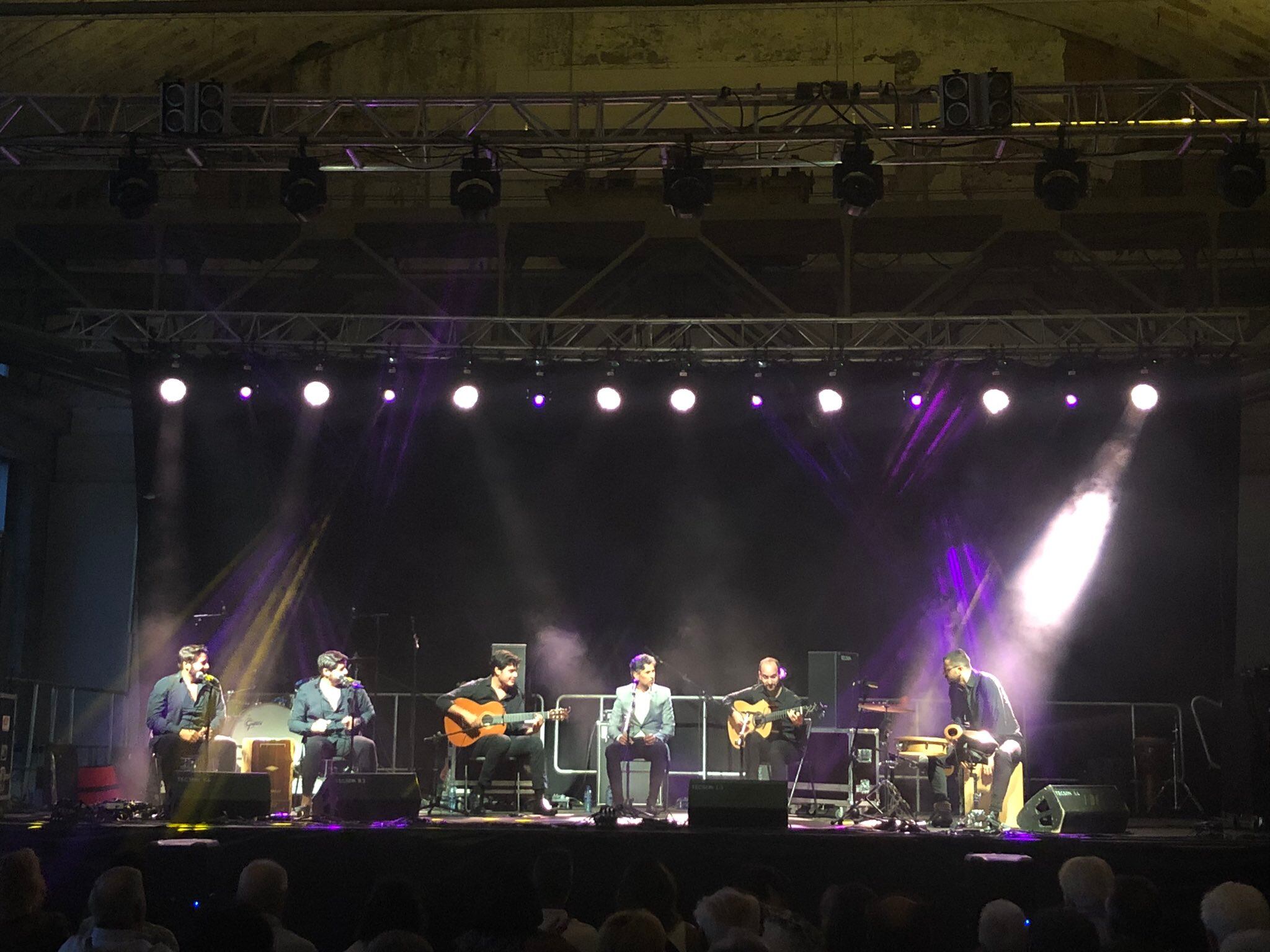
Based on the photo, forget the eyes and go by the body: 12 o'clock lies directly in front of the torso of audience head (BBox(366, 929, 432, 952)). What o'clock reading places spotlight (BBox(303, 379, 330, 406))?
The spotlight is roughly at 12 o'clock from the audience head.

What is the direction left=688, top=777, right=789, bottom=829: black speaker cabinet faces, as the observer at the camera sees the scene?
facing away from the viewer

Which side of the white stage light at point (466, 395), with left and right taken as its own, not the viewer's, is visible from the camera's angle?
front

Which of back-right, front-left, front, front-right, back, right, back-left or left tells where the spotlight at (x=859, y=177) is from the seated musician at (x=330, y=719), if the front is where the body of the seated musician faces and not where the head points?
front-left

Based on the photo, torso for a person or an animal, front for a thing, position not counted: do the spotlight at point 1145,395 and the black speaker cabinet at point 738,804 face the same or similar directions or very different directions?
very different directions

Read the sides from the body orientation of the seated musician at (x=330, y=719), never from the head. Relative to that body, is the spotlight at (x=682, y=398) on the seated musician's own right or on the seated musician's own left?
on the seated musician's own left

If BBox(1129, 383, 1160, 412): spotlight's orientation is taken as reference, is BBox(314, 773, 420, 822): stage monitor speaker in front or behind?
in front

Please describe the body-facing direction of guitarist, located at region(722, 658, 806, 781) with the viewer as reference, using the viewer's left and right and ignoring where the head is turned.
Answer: facing the viewer

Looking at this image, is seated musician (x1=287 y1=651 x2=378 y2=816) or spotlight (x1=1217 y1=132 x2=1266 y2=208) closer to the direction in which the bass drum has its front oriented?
the seated musician

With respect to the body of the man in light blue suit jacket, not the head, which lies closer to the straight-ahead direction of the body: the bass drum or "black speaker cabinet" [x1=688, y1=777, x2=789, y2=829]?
the black speaker cabinet

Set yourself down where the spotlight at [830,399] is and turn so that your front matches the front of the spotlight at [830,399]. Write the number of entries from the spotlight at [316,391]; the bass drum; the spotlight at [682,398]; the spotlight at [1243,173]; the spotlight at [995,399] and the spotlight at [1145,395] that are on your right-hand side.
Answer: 3

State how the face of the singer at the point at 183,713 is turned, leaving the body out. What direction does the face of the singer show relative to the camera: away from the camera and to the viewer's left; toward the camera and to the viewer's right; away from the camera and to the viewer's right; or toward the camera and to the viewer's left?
toward the camera and to the viewer's right

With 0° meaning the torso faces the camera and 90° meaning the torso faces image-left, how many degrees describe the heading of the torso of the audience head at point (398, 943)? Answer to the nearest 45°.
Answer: approximately 180°

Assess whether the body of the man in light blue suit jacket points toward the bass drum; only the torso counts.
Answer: no

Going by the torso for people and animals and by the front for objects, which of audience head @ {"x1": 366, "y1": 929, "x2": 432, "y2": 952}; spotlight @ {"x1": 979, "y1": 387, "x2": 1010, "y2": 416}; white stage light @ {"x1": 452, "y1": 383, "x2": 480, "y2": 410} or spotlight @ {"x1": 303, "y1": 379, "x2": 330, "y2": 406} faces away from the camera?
the audience head

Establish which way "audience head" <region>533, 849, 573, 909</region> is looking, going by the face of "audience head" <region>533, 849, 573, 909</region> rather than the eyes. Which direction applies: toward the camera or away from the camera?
away from the camera

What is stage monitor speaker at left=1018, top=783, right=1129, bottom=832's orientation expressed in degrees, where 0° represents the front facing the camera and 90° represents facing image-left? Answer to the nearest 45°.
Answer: approximately 135°
